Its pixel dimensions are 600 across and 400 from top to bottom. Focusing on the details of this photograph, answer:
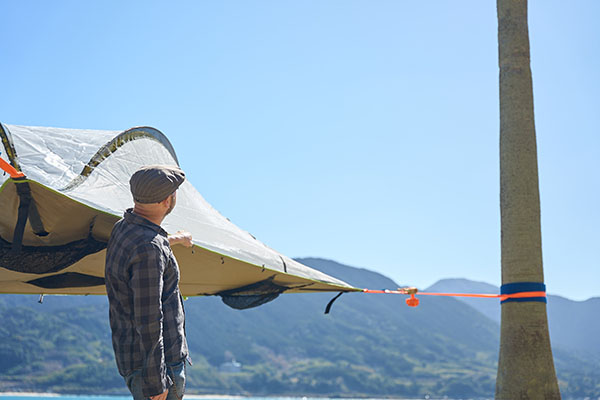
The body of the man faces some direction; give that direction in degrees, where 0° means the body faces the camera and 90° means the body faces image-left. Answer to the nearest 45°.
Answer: approximately 225°

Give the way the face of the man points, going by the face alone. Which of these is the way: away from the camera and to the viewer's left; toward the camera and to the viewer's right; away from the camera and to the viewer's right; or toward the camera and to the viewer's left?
away from the camera and to the viewer's right

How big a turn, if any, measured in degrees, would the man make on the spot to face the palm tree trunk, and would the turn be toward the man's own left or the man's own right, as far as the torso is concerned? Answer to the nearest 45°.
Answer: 0° — they already face it
